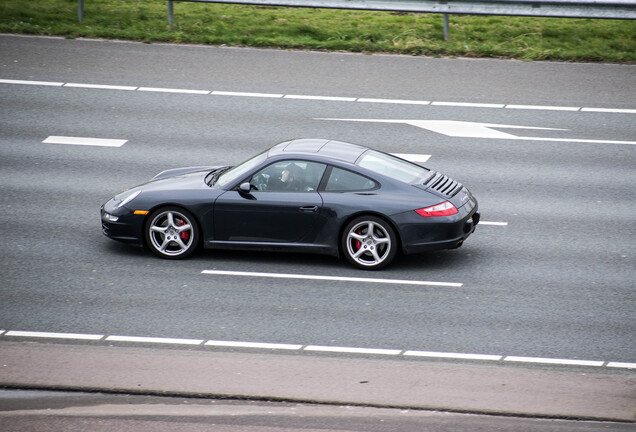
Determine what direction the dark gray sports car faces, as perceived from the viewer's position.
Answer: facing to the left of the viewer

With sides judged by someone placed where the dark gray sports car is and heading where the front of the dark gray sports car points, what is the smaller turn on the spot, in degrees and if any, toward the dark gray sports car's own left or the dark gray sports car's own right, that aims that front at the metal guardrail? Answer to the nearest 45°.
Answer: approximately 135° to the dark gray sports car's own right
